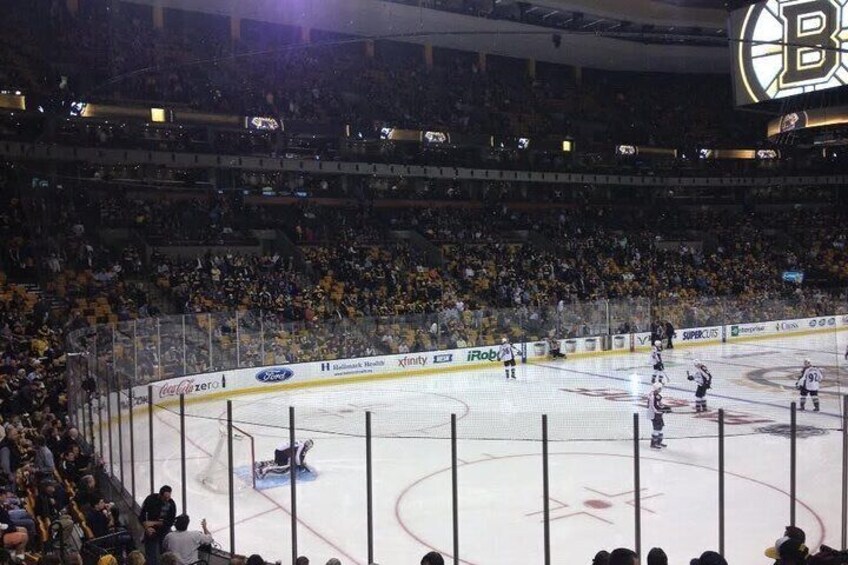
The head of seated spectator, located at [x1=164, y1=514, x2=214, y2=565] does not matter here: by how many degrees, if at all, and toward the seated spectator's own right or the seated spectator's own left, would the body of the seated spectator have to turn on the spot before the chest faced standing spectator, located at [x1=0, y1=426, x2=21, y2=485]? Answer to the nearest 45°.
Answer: approximately 45° to the seated spectator's own left

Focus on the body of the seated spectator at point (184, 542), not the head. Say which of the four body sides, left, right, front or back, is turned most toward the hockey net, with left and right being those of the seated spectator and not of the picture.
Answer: front

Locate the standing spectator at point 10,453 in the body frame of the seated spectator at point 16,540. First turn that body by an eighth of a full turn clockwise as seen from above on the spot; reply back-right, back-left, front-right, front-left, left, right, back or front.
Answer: back-left

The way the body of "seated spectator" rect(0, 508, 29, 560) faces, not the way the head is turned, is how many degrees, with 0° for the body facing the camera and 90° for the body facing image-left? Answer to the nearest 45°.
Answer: approximately 270°

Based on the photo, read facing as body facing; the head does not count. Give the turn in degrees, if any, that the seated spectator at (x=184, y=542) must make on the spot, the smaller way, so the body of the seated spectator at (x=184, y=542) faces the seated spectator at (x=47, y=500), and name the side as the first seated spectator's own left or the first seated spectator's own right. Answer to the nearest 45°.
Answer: approximately 45° to the first seated spectator's own left

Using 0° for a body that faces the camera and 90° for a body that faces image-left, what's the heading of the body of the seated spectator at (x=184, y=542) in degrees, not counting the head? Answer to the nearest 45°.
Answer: approximately 180°

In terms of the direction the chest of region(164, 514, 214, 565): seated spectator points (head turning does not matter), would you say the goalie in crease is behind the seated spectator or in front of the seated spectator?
in front

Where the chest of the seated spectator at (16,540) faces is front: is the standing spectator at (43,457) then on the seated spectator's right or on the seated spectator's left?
on the seated spectator's left
